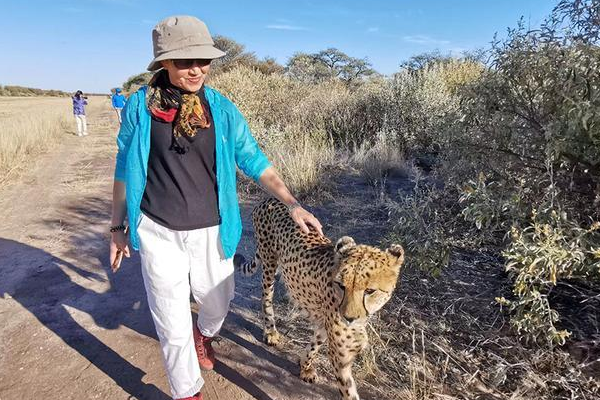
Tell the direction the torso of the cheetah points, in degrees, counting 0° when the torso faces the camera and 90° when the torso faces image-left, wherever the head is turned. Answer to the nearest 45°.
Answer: approximately 315°

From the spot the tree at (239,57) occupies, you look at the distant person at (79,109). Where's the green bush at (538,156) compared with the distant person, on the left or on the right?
left

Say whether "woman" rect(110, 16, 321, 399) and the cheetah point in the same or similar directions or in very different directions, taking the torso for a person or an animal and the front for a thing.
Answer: same or similar directions

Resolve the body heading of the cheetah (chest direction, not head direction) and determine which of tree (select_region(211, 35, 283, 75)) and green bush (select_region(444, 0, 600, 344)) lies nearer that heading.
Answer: the green bush

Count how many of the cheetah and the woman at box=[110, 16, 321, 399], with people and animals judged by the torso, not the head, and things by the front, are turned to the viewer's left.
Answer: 0

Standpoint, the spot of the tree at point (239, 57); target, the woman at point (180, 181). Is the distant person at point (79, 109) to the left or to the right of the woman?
right

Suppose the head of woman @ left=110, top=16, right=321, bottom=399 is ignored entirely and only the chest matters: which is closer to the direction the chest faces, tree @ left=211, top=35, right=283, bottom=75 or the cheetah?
the cheetah

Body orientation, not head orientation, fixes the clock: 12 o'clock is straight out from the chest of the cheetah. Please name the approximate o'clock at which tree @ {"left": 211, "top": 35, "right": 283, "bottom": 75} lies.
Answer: The tree is roughly at 7 o'clock from the cheetah.

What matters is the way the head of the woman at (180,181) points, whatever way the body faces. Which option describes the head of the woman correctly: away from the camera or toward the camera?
toward the camera

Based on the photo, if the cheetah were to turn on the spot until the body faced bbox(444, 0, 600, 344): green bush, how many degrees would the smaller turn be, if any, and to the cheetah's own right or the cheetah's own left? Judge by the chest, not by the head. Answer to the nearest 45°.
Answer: approximately 90° to the cheetah's own left

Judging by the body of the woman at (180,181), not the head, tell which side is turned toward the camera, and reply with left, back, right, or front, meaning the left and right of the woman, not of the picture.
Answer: front

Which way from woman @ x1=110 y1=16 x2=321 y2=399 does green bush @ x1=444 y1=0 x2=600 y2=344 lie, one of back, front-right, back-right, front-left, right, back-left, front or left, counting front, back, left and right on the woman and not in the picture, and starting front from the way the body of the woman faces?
left
